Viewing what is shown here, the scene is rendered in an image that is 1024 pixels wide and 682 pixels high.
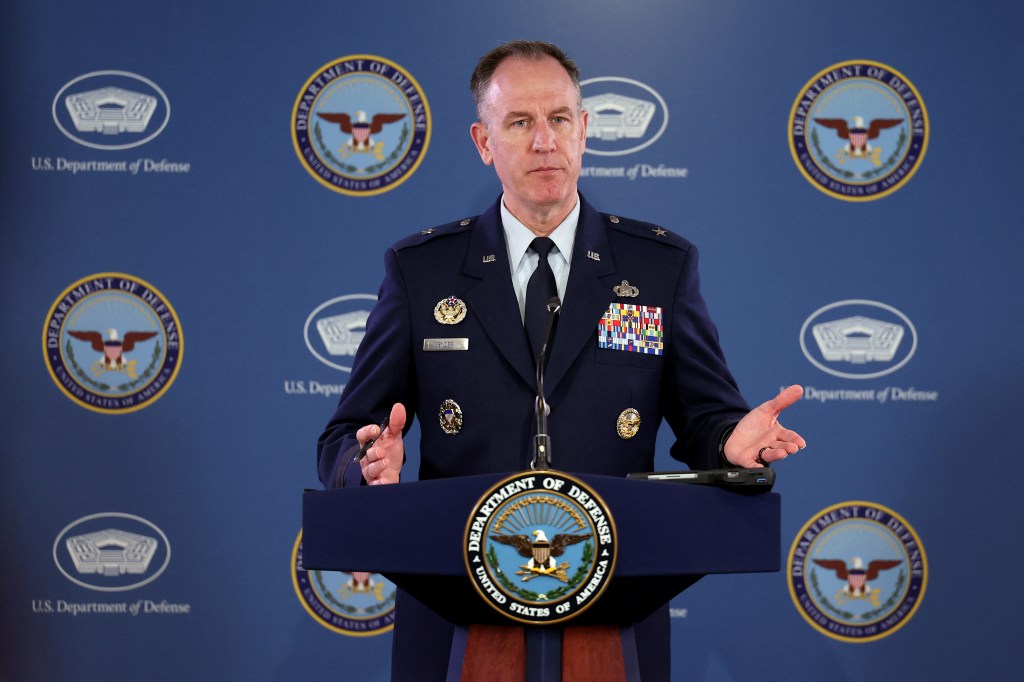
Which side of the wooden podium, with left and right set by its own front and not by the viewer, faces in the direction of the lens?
front

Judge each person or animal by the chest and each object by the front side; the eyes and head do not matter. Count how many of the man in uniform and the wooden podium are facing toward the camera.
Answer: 2

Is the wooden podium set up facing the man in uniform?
no

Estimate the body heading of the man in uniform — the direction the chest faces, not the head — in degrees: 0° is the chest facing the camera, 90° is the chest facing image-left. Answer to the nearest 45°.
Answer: approximately 0°

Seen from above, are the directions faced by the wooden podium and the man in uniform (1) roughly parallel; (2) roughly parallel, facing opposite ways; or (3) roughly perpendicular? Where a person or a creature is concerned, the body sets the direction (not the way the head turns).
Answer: roughly parallel

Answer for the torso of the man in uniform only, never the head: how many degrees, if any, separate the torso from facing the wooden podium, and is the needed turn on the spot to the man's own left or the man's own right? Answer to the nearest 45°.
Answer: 0° — they already face it
